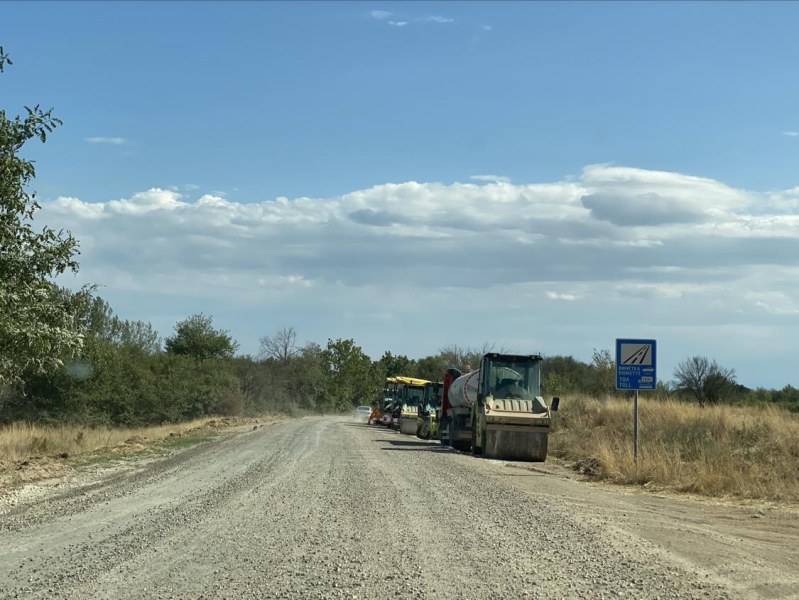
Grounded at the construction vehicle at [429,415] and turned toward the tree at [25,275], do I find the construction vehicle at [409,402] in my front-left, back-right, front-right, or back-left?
back-right

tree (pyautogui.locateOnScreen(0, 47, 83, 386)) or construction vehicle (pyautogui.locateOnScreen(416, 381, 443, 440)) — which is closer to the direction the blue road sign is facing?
the tree

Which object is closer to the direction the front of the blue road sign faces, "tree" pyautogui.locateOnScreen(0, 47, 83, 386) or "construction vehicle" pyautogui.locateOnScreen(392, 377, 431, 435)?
the tree

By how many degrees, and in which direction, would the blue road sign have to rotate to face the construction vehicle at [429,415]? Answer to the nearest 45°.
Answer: approximately 135° to its right

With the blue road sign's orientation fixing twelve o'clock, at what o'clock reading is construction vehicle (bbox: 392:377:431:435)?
The construction vehicle is roughly at 5 o'clock from the blue road sign.

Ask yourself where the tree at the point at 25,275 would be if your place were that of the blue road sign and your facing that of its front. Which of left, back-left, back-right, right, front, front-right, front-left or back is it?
front-right

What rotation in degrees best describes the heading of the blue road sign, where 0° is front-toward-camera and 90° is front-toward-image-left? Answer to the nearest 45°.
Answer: approximately 0°
